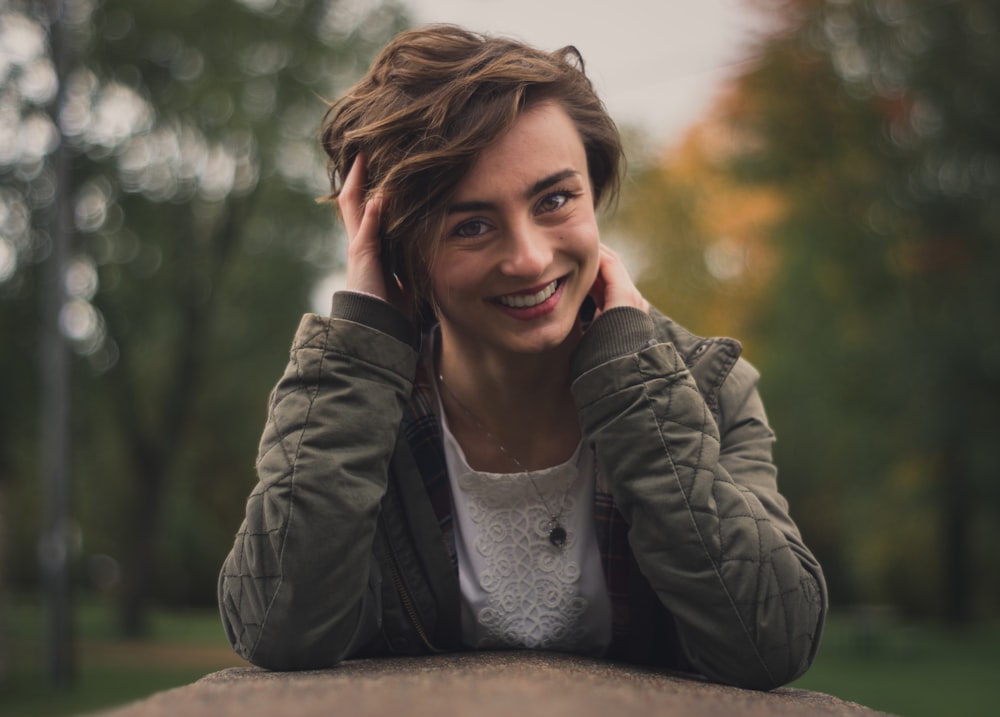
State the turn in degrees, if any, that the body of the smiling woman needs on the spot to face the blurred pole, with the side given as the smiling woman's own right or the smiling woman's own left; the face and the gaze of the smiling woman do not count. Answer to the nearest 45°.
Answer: approximately 135° to the smiling woman's own right

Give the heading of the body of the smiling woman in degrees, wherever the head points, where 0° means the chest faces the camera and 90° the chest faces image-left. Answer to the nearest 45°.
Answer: approximately 0°

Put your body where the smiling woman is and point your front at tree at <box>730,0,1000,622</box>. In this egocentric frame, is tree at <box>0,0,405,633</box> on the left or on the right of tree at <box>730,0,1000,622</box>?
left

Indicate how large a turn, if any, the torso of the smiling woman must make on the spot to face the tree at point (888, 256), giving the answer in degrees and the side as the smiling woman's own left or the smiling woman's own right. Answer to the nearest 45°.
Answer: approximately 180°

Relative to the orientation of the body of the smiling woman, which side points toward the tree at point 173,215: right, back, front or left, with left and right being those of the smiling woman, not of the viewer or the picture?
back
